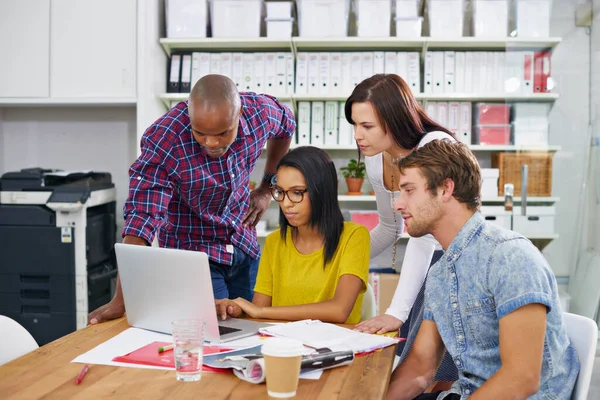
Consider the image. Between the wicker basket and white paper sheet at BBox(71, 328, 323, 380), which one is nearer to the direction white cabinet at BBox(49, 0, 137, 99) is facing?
the white paper sheet

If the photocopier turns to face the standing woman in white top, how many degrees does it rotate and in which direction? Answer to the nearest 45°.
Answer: approximately 45° to its left

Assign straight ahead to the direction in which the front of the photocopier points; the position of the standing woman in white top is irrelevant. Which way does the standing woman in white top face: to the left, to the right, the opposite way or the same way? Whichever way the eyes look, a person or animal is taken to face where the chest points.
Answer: to the right

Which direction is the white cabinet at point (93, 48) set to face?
toward the camera

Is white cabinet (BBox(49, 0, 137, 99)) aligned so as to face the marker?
yes

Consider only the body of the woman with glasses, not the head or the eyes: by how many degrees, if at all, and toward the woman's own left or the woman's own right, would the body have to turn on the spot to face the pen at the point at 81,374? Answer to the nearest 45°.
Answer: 0° — they already face it

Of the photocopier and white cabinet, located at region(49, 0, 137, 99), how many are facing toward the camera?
2

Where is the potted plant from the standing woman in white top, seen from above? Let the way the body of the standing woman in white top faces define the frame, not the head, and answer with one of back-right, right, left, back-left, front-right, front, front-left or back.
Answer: back-right

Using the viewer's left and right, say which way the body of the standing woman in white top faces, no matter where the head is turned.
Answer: facing the viewer and to the left of the viewer

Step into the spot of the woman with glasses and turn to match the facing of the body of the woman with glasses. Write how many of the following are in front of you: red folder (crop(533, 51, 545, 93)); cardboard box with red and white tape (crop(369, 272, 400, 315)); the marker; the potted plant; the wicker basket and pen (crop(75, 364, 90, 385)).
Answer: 2

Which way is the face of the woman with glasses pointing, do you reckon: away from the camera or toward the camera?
toward the camera

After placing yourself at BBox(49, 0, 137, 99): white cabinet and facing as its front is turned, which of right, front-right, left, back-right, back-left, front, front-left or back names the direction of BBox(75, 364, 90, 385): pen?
front

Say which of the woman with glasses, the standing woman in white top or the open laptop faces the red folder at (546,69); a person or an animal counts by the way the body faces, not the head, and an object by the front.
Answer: the open laptop

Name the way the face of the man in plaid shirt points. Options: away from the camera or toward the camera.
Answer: toward the camera

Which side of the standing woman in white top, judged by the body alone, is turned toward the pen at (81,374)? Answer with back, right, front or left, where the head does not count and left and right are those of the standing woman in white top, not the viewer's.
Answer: front

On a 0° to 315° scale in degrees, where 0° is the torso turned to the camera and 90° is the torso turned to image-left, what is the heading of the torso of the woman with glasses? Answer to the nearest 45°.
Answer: approximately 45°

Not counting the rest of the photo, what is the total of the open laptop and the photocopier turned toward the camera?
1

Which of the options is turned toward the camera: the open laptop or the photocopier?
the photocopier

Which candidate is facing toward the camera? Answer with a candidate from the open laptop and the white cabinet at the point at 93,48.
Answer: the white cabinet
